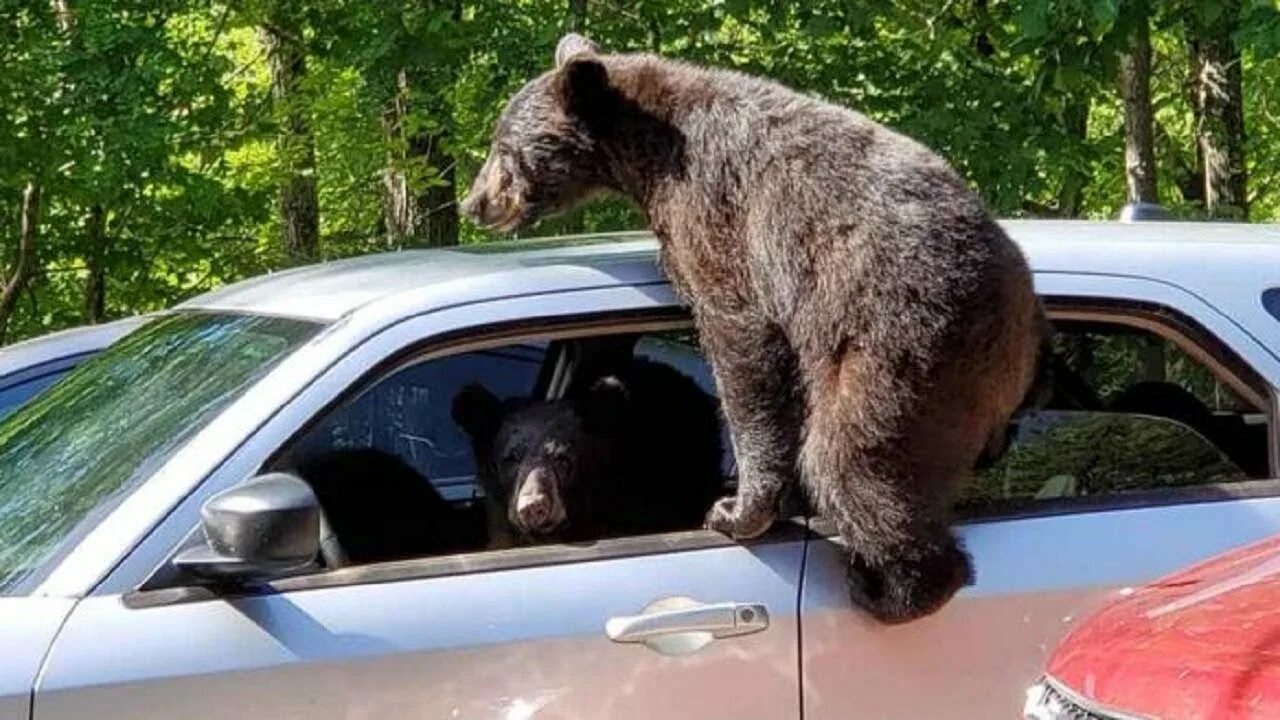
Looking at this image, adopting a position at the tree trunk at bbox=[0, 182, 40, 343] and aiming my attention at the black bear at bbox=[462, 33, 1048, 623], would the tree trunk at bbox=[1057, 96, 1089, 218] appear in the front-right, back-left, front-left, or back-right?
front-left

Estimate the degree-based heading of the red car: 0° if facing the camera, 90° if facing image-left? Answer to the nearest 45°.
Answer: approximately 90°

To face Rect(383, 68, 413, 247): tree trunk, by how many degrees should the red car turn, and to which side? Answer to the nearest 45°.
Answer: approximately 45° to its right

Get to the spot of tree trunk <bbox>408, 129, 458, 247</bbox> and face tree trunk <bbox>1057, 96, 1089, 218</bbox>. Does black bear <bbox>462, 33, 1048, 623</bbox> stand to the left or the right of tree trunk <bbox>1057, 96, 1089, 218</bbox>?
right

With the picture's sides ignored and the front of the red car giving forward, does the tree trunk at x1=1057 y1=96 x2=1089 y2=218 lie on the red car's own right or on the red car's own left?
on the red car's own right

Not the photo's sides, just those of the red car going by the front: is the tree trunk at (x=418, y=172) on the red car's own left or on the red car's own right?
on the red car's own right

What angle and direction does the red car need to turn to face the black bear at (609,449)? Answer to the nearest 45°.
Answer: approximately 45° to its right
